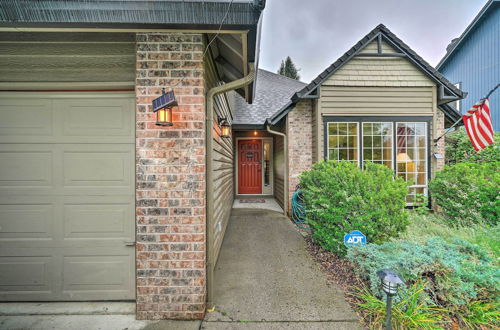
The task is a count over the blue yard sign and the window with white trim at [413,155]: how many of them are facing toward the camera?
2

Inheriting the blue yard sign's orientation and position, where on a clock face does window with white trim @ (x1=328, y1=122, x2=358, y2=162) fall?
The window with white trim is roughly at 6 o'clock from the blue yard sign.

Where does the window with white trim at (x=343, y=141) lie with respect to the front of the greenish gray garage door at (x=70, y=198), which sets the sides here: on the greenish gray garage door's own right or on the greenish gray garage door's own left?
on the greenish gray garage door's own left

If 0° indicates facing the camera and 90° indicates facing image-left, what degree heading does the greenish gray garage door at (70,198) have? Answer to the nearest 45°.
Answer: approximately 0°

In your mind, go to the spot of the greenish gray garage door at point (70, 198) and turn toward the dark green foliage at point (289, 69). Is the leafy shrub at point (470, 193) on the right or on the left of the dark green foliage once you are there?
right

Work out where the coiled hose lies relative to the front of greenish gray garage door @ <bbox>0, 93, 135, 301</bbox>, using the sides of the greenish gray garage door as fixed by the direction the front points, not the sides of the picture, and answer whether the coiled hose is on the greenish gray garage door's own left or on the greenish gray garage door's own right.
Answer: on the greenish gray garage door's own left

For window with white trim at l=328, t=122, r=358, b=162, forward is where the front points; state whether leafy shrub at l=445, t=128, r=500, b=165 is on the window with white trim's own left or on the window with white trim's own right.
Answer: on the window with white trim's own left

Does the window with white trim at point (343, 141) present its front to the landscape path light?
yes

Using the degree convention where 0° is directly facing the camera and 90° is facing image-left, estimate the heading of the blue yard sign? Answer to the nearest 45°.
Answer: approximately 0°
